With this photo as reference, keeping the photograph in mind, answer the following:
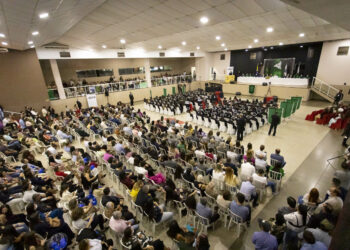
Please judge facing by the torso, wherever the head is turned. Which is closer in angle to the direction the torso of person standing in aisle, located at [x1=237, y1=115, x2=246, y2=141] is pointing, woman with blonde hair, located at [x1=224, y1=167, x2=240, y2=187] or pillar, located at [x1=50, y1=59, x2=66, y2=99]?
the pillar

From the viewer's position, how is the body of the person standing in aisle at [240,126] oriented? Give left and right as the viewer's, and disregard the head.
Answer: facing away from the viewer

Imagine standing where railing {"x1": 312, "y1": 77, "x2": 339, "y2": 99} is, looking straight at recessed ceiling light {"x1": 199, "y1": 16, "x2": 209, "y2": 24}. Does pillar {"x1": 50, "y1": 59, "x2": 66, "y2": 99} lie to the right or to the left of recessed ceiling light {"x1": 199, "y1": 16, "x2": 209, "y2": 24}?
right

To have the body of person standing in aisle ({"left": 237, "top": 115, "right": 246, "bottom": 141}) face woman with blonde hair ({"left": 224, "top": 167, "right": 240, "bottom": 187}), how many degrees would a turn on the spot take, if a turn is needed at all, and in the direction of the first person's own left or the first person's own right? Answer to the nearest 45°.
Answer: approximately 180°

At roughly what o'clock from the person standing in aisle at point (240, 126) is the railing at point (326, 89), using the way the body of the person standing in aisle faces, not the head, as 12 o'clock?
The railing is roughly at 1 o'clock from the person standing in aisle.

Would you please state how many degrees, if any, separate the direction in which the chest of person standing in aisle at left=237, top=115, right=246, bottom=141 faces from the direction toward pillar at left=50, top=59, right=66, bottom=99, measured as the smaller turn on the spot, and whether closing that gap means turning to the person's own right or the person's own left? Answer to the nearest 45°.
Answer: approximately 90° to the person's own left
